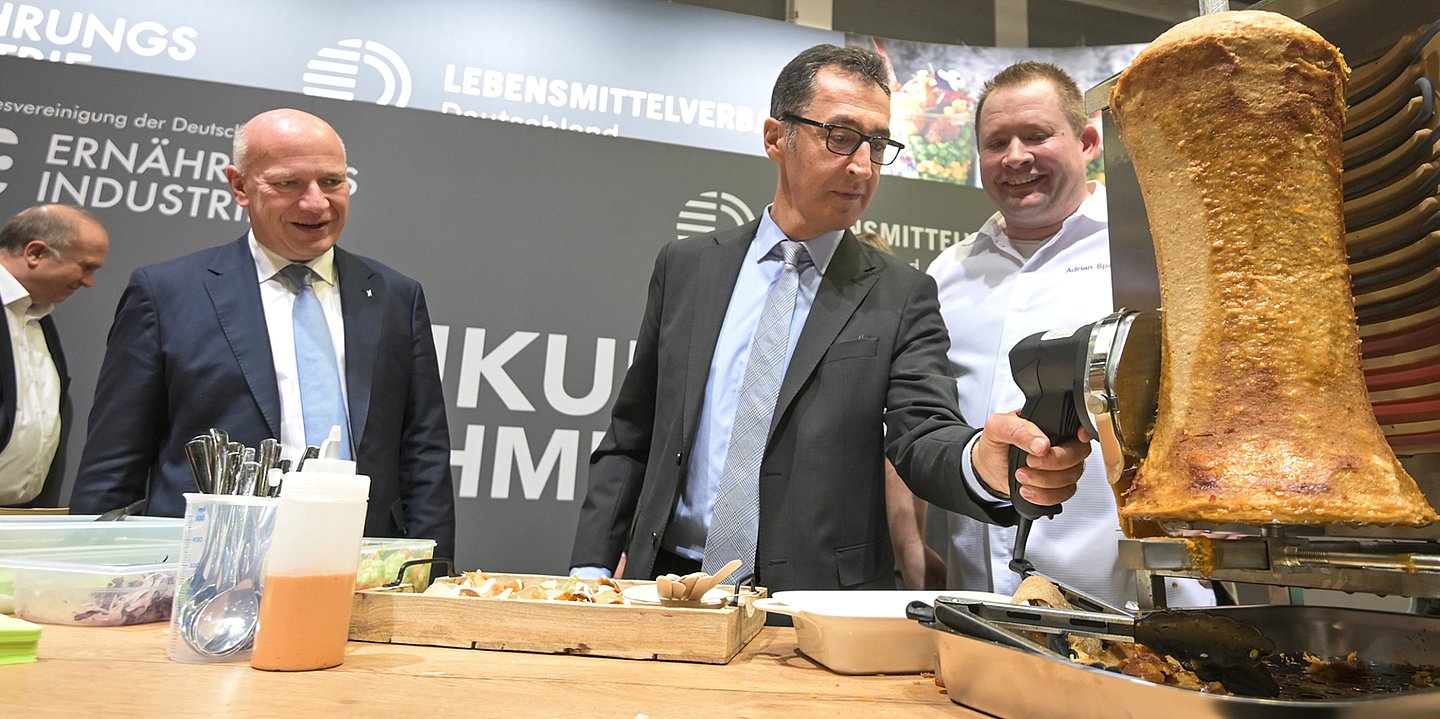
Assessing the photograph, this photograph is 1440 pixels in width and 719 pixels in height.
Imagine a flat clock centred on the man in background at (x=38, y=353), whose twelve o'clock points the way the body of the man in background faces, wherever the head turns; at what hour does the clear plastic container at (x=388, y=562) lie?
The clear plastic container is roughly at 1 o'clock from the man in background.

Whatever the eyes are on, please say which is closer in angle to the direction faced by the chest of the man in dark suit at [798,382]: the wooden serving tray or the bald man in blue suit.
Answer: the wooden serving tray

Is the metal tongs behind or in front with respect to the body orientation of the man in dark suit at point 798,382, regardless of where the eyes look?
in front

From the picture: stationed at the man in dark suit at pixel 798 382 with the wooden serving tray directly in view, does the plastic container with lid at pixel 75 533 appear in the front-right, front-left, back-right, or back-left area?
front-right

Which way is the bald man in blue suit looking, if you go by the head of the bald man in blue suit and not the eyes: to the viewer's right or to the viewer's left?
to the viewer's right

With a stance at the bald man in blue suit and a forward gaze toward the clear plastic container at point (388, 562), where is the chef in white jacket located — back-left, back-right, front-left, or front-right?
front-left

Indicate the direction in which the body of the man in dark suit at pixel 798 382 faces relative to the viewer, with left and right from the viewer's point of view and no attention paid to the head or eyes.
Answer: facing the viewer

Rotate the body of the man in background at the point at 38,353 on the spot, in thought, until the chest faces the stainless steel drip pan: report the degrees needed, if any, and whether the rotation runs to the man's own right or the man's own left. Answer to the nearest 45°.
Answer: approximately 45° to the man's own right

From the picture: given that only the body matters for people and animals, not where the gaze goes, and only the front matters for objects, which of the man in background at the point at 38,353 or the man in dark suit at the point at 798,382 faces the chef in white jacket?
the man in background

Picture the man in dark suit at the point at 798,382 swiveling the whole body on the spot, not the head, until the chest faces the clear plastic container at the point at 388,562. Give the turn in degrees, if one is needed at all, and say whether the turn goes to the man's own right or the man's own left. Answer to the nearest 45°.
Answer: approximately 45° to the man's own right

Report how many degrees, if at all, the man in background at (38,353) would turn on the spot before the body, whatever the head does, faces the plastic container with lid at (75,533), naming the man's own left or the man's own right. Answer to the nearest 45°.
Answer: approximately 45° to the man's own right

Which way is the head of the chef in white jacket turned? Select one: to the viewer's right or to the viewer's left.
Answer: to the viewer's left

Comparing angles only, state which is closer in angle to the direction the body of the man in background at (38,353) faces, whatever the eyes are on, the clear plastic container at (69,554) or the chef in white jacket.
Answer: the chef in white jacket

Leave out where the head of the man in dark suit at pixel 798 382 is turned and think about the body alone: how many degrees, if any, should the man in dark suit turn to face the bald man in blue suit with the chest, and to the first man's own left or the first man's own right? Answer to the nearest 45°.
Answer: approximately 90° to the first man's own right

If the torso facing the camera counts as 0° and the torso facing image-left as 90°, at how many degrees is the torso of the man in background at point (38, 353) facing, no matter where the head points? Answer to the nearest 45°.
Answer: approximately 315°

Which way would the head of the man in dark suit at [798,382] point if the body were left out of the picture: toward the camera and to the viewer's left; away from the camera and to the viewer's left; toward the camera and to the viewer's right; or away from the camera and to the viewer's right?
toward the camera and to the viewer's right

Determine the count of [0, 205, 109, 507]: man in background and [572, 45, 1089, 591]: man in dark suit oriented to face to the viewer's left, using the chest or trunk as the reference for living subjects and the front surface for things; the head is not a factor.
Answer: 0

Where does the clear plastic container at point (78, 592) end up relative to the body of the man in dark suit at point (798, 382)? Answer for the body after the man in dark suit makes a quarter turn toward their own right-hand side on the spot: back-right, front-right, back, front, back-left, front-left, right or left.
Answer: front-left

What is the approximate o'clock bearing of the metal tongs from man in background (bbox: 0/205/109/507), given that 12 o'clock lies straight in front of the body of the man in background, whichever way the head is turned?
The metal tongs is roughly at 1 o'clock from the man in background.
